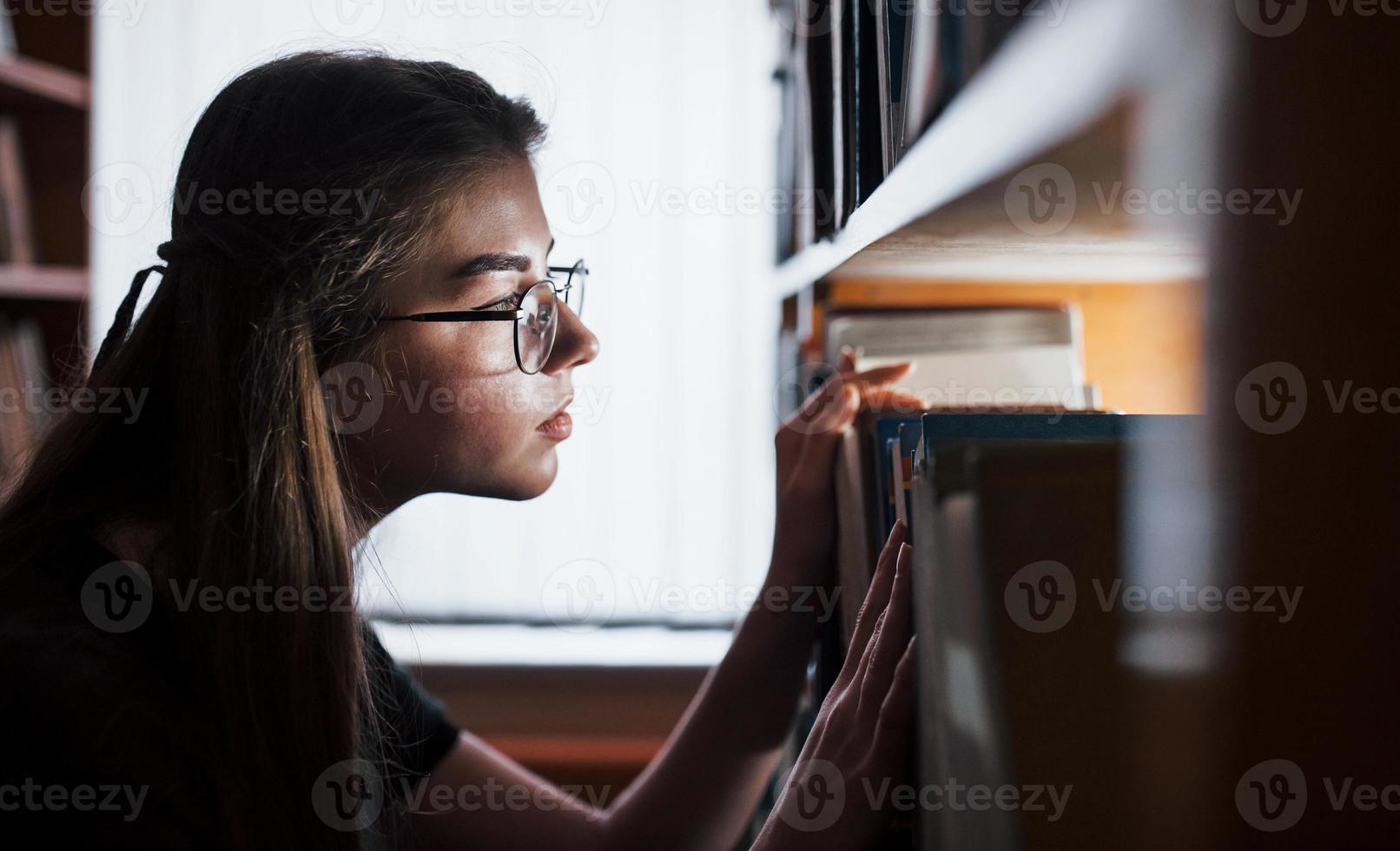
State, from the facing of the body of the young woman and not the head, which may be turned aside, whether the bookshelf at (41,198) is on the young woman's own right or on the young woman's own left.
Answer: on the young woman's own left

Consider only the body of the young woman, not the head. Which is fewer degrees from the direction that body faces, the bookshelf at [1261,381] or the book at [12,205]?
the bookshelf

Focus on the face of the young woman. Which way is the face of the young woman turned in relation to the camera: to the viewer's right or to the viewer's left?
to the viewer's right

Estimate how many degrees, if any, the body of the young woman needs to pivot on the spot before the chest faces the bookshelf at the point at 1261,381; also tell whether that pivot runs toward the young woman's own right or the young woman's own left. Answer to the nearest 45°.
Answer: approximately 45° to the young woman's own right

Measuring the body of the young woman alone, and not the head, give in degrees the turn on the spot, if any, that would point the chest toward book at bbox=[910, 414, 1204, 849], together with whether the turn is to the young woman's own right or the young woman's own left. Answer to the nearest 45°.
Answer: approximately 45° to the young woman's own right

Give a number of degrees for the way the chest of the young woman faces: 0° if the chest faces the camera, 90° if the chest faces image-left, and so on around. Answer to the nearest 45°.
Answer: approximately 270°

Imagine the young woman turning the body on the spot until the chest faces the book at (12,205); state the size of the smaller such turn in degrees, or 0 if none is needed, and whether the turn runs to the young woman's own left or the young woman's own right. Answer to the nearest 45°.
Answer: approximately 135° to the young woman's own left

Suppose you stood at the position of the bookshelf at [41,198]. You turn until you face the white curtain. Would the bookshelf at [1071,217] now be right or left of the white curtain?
right
